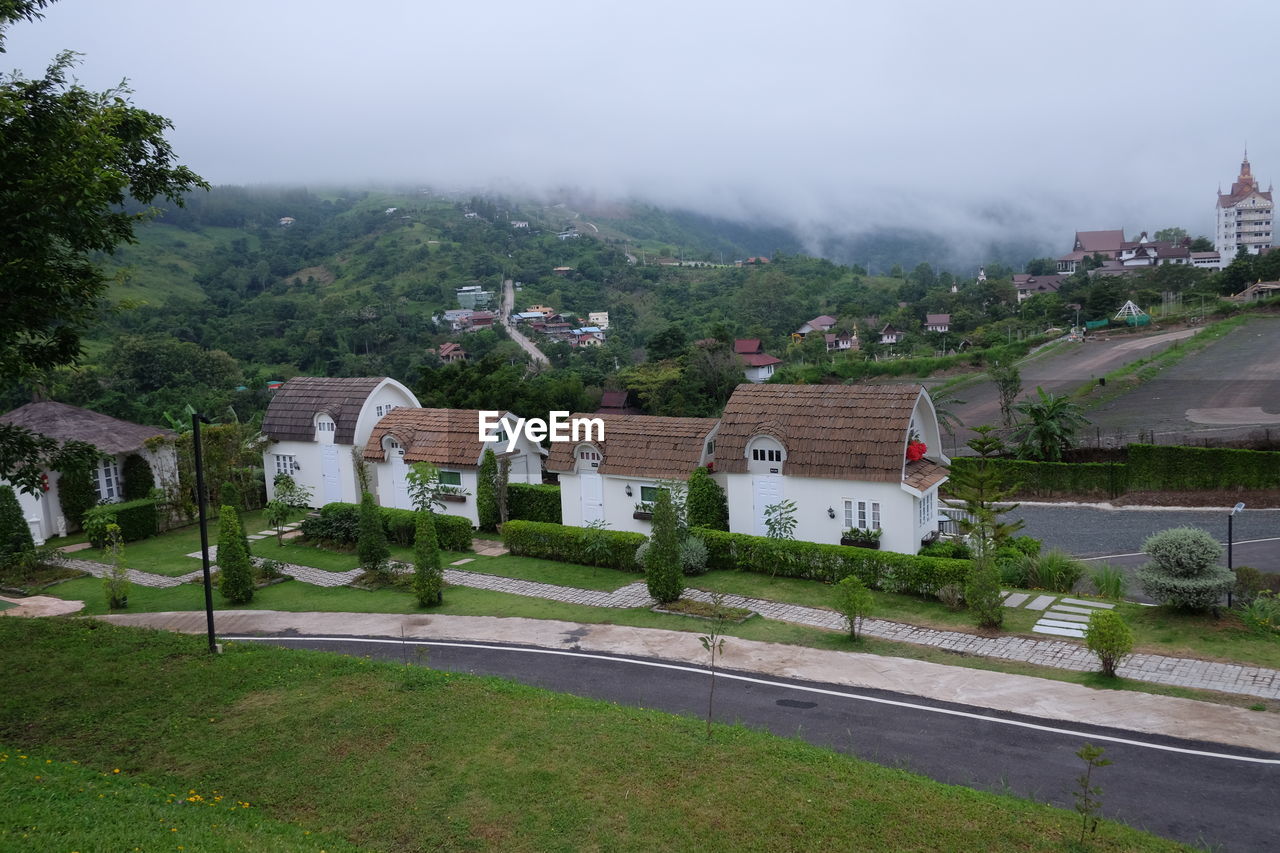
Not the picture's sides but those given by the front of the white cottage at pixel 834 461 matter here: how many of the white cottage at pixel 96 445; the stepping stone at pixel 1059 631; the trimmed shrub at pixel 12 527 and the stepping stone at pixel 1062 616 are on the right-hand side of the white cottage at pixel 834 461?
2

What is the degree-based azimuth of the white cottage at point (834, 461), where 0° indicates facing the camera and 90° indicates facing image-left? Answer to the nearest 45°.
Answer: approximately 0°

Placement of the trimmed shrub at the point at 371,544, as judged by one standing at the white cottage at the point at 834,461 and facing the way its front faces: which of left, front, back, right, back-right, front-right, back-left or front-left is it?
right

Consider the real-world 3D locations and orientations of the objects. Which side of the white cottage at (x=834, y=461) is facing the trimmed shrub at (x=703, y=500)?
right

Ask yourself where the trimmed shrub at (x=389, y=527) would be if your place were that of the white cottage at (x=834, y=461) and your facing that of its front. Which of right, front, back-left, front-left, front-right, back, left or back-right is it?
right

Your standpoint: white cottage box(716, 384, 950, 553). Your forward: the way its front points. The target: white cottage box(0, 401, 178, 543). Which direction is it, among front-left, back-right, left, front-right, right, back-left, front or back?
right

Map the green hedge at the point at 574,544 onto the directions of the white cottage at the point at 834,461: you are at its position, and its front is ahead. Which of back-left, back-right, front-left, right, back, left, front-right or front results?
right

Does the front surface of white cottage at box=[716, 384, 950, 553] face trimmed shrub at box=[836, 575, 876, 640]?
yes

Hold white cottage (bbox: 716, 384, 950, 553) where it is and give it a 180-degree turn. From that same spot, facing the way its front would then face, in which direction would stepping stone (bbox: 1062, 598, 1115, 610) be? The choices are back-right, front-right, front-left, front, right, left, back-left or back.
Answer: back-right

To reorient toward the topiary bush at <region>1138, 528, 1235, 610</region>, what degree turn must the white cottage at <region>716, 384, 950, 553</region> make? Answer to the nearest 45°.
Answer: approximately 45° to its left

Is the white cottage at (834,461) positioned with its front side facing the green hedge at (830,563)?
yes

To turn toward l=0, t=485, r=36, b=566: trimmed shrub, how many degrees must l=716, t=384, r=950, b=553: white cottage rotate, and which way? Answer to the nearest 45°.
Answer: approximately 90° to its right

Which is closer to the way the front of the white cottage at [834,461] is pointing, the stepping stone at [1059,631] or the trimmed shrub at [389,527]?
the stepping stone

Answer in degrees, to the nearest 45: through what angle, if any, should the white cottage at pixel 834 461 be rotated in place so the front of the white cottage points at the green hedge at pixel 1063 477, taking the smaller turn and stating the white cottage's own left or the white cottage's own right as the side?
approximately 135° to the white cottage's own left

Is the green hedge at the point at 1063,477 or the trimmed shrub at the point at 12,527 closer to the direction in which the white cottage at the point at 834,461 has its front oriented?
the trimmed shrub

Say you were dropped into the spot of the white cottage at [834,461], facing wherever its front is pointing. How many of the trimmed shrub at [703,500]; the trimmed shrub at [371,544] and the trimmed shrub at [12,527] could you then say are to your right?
3

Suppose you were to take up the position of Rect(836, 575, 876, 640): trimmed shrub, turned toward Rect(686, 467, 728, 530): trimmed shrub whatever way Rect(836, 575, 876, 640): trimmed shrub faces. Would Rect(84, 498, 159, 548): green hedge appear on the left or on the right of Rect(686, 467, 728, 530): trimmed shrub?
left
